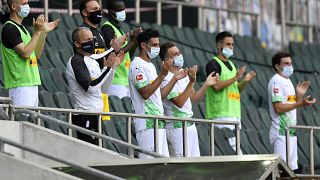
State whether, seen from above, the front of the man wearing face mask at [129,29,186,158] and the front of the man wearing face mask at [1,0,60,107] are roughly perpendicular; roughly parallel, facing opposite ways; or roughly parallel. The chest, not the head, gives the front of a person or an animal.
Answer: roughly parallel

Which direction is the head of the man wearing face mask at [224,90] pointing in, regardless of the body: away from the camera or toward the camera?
toward the camera

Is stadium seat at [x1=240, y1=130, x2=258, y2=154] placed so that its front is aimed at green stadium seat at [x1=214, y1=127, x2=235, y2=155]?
no

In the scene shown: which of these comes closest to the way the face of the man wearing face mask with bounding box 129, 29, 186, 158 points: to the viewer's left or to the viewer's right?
to the viewer's right

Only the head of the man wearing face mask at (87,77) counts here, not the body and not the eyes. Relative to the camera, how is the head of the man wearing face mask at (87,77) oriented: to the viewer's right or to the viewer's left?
to the viewer's right

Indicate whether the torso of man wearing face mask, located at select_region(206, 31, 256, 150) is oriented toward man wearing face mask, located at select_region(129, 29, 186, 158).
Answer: no

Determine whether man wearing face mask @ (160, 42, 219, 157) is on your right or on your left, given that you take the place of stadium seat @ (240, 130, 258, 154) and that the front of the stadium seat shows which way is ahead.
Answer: on your right

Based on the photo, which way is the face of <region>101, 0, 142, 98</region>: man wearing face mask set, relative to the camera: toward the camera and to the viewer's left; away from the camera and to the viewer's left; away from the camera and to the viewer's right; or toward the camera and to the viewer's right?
toward the camera and to the viewer's right

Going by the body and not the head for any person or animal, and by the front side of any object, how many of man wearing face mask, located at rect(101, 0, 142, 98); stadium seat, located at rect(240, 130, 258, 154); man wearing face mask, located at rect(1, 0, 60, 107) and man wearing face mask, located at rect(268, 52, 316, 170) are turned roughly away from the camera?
0

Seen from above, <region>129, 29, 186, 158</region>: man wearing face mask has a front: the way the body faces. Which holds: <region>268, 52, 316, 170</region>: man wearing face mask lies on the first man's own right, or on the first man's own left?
on the first man's own left

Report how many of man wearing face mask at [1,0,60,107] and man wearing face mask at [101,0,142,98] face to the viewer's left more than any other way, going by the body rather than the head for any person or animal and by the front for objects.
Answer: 0

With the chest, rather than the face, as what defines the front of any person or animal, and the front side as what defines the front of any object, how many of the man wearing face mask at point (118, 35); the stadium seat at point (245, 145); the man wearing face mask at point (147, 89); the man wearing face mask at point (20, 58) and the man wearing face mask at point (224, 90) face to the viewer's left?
0

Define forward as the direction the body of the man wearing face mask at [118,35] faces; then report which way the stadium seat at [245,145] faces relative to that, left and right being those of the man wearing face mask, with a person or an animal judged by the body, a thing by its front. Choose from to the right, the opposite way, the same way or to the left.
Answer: the same way

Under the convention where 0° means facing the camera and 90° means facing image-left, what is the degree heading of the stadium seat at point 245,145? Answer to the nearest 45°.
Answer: approximately 315°

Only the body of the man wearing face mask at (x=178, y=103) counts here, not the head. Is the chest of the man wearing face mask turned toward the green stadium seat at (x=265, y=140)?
no
